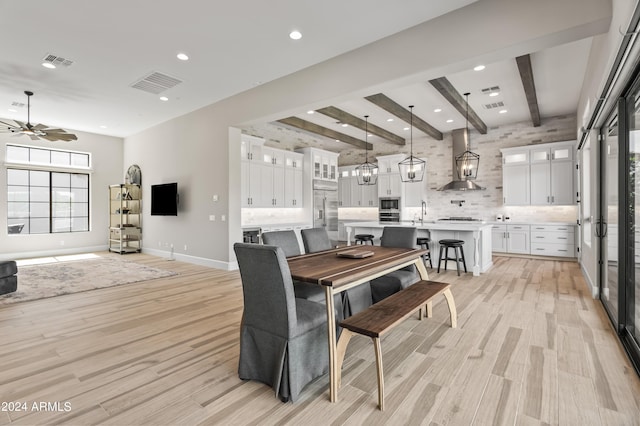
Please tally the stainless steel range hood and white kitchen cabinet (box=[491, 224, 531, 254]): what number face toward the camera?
2

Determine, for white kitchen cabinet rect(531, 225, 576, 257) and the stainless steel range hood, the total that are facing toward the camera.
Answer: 2

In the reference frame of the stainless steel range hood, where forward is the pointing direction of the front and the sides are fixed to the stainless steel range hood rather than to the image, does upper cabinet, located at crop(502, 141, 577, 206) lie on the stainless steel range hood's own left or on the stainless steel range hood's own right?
on the stainless steel range hood's own left

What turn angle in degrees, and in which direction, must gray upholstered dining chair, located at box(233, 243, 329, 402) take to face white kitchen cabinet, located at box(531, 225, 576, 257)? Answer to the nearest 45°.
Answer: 0° — it already faces it

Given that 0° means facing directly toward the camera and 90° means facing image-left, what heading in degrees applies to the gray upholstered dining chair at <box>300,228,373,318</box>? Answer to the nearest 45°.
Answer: approximately 315°

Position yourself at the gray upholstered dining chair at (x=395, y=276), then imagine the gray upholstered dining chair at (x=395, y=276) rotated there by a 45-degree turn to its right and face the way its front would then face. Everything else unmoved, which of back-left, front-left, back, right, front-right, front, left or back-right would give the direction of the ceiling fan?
front

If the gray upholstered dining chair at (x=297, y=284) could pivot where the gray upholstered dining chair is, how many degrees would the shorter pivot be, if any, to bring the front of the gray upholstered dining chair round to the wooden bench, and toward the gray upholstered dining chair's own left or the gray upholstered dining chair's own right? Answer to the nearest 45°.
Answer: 0° — it already faces it

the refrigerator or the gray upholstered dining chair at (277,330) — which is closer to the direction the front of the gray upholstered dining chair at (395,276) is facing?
the gray upholstered dining chair

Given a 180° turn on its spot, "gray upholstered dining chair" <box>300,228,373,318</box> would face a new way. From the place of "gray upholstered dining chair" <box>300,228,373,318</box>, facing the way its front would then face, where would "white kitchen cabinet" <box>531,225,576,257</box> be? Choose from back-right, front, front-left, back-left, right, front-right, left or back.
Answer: right

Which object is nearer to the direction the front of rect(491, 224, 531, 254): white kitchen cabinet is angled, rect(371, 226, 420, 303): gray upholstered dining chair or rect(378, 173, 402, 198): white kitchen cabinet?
the gray upholstered dining chair

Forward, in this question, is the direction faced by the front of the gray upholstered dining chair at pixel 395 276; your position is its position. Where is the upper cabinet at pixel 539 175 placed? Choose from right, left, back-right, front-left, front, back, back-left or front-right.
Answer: back

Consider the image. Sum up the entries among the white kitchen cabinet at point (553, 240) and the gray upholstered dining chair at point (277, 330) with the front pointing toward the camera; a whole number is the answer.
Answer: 1

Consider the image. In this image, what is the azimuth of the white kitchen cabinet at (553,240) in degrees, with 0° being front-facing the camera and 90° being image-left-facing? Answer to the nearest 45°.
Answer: approximately 0°
